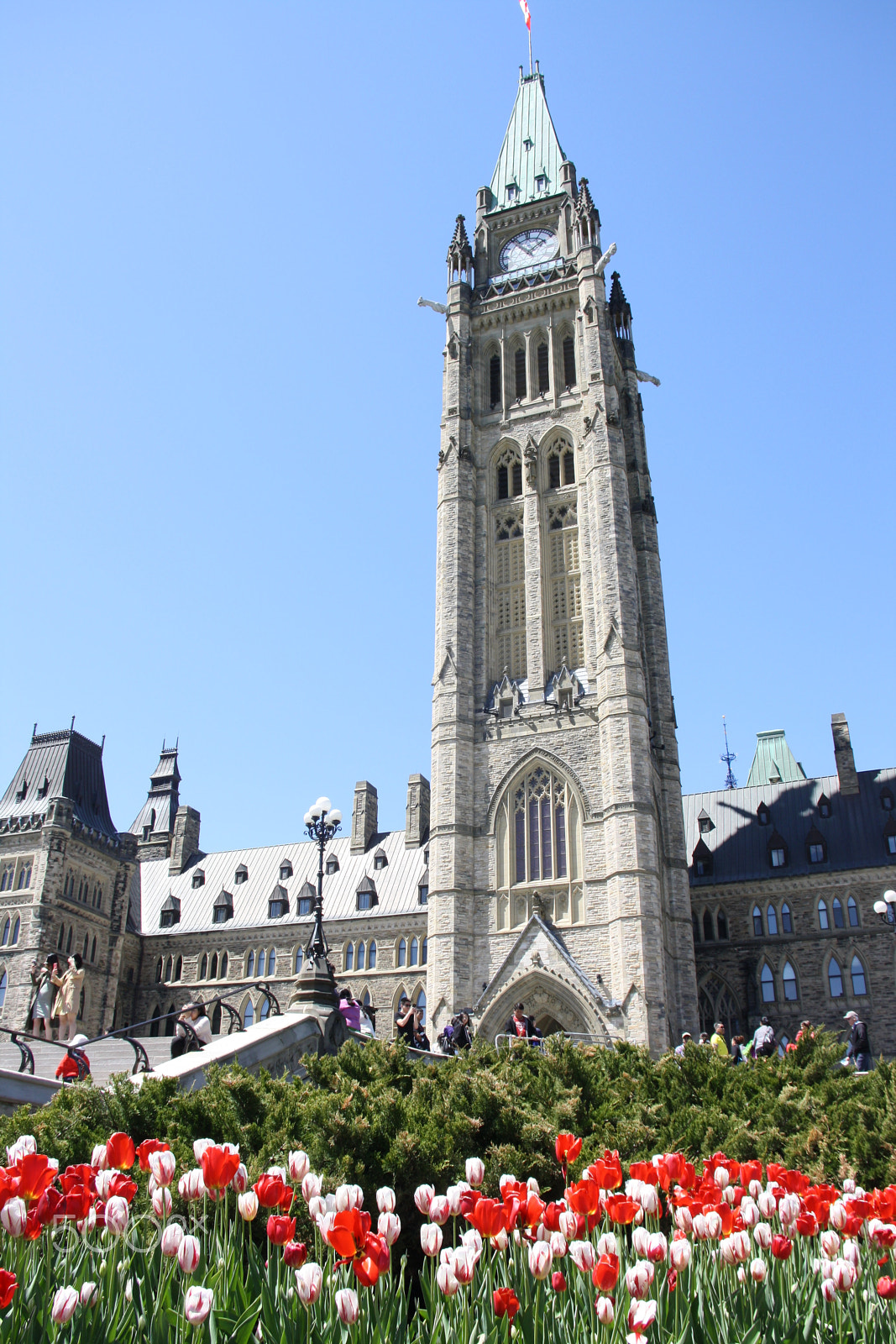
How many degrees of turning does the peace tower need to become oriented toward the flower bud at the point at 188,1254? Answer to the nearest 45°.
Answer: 0° — it already faces it

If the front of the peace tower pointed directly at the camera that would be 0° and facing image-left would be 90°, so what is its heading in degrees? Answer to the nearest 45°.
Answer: approximately 0°

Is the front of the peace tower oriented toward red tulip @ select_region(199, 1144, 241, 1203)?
yes

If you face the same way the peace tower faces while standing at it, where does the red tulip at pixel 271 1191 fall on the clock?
The red tulip is roughly at 12 o'clock from the peace tower.

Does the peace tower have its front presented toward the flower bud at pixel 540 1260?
yes

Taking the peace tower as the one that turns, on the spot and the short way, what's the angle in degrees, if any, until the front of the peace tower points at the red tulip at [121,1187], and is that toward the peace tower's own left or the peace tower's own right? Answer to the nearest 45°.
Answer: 0° — it already faces it

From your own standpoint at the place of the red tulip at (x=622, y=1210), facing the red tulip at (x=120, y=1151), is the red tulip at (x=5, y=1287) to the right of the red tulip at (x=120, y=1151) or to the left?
left

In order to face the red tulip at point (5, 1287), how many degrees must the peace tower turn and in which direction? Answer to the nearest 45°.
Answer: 0° — it already faces it

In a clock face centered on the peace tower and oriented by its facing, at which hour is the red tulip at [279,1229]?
The red tulip is roughly at 12 o'clock from the peace tower.

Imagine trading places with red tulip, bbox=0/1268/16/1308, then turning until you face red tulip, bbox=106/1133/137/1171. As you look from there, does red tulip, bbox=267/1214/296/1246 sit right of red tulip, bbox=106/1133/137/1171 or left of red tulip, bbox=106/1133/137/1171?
right
